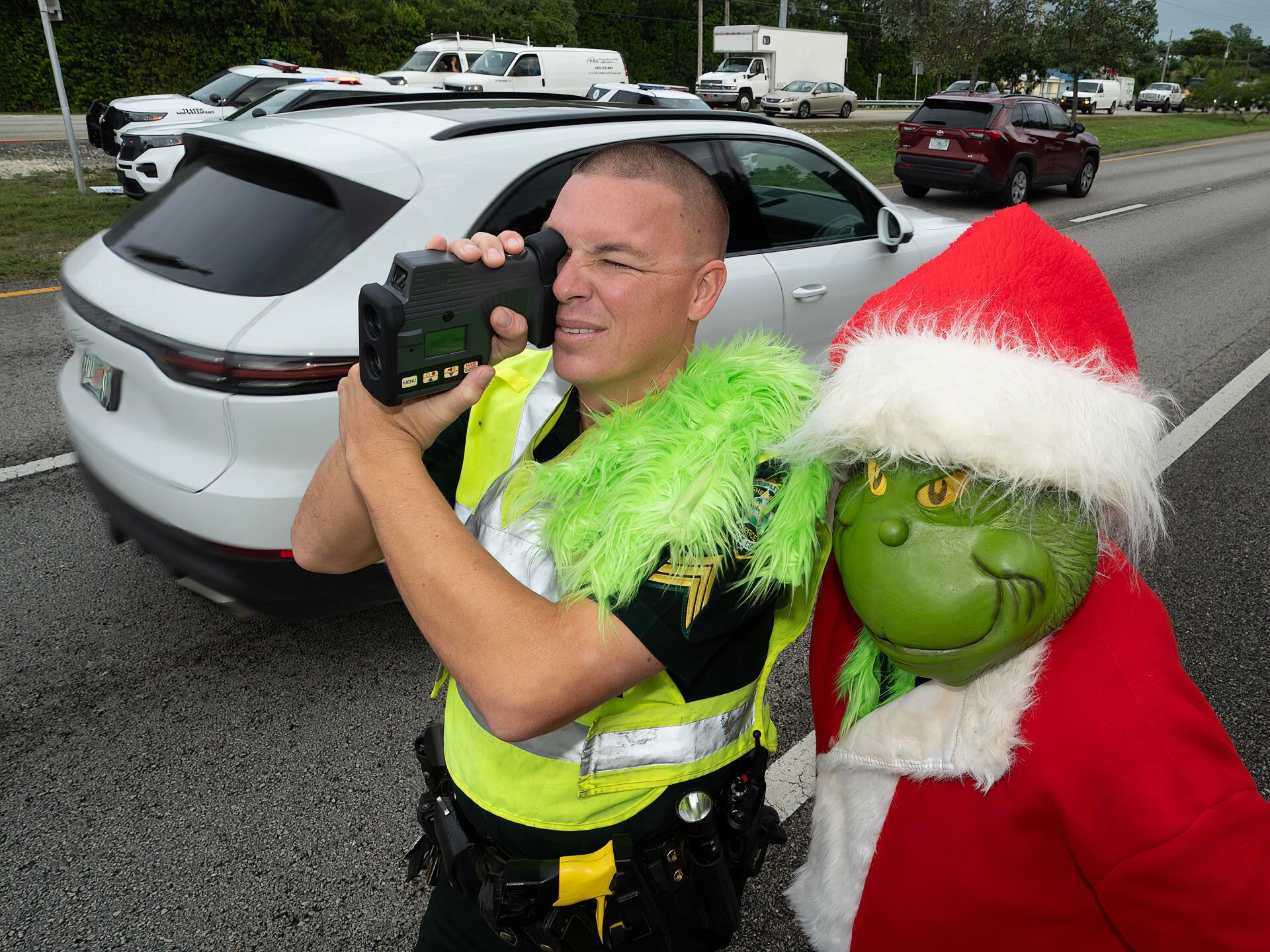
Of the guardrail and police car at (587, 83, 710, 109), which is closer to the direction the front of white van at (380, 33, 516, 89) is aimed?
the police car

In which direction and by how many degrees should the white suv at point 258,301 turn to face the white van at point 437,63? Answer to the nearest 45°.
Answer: approximately 45° to its left

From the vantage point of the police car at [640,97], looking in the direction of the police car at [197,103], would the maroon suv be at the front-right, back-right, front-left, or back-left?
back-left

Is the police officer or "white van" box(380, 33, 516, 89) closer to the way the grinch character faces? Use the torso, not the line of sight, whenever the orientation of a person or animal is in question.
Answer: the police officer

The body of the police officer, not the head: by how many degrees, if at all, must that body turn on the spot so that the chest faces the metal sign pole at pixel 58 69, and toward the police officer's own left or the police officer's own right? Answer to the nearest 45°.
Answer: approximately 90° to the police officer's own right

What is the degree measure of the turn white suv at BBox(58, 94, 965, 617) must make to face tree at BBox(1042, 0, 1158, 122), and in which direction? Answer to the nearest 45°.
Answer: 0° — it already faces it

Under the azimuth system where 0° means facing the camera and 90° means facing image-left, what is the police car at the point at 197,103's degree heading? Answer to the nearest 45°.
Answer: approximately 45°

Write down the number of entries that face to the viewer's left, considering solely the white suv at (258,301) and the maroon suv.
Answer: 0

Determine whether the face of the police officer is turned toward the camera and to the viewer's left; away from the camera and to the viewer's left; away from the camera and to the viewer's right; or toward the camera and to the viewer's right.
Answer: toward the camera and to the viewer's left

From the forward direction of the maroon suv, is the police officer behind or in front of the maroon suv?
behind

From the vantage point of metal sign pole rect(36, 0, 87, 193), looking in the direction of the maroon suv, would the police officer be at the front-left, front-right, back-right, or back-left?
front-right

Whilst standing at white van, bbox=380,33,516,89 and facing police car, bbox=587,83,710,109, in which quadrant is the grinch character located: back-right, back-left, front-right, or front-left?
front-right

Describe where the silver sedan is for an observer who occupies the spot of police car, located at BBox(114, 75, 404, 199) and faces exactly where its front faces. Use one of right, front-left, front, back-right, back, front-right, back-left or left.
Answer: back

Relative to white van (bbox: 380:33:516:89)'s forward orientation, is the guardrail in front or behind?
behind

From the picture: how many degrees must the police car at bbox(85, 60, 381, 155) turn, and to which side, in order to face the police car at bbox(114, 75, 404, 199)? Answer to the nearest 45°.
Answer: approximately 45° to its left

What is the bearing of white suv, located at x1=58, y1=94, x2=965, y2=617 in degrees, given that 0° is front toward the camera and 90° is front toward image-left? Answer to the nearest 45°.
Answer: approximately 225°

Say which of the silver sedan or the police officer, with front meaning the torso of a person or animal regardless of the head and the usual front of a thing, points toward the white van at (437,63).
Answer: the silver sedan

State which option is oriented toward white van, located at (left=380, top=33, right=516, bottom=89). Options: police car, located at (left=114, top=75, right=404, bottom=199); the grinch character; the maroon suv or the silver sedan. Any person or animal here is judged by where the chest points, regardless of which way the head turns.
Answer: the silver sedan
